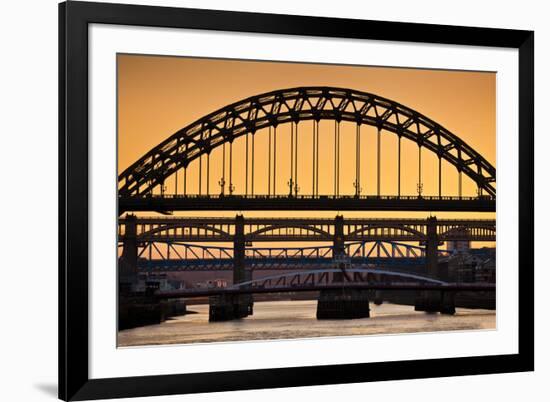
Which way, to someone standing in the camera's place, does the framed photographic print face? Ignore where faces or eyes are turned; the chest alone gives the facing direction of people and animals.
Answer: facing the viewer and to the right of the viewer
